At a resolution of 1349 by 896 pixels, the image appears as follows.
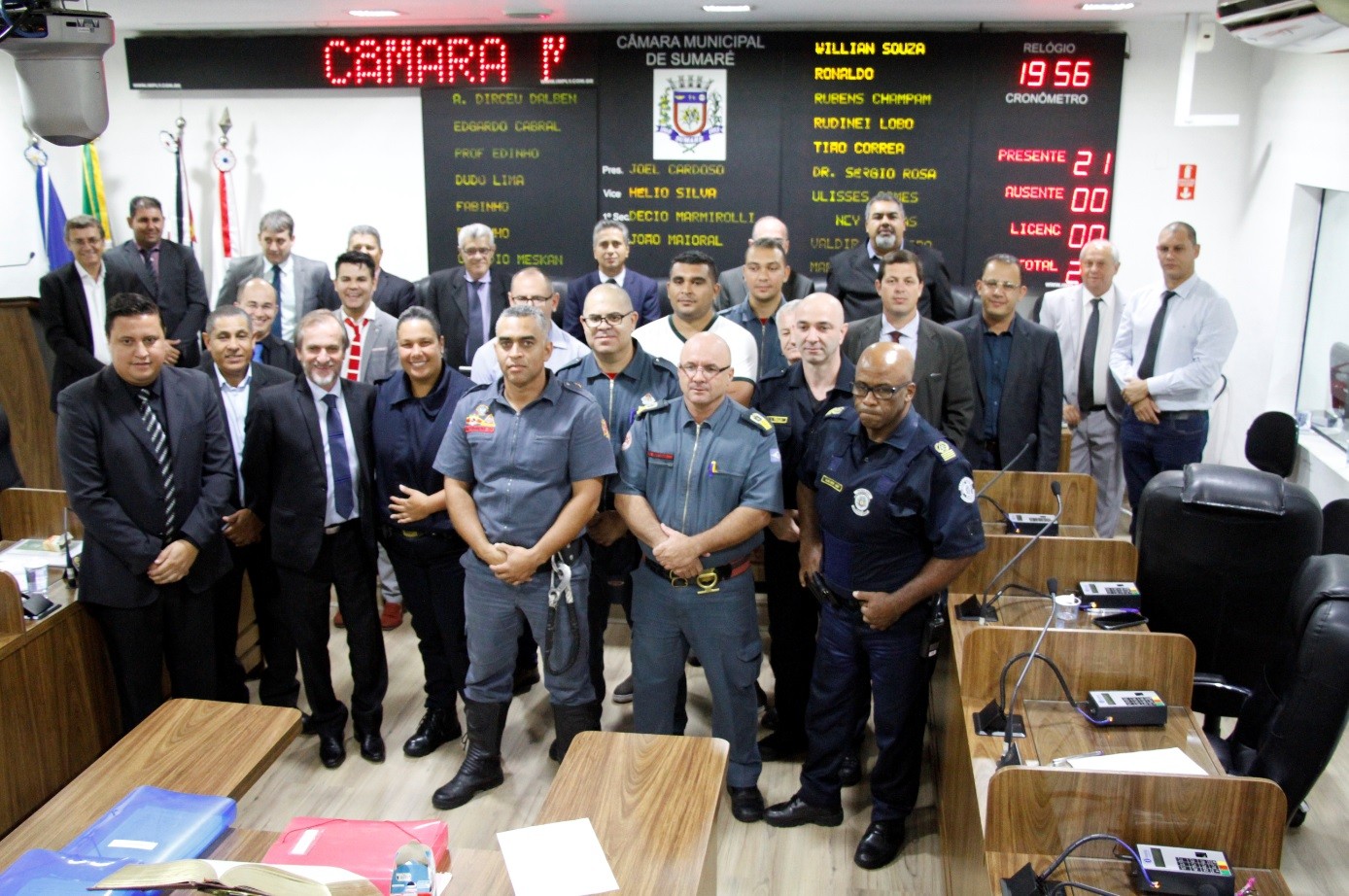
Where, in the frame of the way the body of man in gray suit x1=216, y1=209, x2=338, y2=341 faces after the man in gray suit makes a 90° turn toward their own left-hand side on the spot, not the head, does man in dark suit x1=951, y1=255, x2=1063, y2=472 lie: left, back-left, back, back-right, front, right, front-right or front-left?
front-right

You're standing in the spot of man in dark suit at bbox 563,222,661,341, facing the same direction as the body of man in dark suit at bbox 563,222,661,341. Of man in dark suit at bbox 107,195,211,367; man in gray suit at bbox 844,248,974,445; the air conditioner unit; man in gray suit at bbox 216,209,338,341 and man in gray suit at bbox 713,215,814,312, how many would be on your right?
2

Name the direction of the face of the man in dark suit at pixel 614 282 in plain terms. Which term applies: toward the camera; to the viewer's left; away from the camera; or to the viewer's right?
toward the camera

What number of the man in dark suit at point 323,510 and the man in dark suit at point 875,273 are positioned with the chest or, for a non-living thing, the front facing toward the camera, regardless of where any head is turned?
2

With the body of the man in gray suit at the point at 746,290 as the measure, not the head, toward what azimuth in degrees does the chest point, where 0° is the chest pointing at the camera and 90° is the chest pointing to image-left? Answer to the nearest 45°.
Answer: approximately 0°

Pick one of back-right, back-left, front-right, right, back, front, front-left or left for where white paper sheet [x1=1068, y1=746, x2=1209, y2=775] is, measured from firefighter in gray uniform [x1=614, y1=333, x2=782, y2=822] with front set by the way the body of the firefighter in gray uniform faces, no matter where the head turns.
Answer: front-left

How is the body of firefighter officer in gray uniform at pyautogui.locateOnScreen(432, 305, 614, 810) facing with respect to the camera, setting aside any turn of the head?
toward the camera

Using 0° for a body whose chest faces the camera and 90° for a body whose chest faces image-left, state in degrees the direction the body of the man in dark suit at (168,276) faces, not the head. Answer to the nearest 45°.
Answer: approximately 0°

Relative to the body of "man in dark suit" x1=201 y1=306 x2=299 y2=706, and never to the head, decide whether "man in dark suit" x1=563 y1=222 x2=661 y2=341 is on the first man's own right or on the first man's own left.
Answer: on the first man's own left

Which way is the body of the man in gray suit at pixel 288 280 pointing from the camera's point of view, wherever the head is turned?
toward the camera

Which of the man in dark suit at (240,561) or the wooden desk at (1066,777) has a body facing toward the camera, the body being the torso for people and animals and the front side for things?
the man in dark suit

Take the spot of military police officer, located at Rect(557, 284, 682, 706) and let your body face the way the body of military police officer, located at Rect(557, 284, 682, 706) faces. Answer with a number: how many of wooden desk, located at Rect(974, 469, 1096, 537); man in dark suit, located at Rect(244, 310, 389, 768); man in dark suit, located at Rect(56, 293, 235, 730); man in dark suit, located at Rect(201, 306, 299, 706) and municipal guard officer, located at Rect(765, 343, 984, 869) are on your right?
3

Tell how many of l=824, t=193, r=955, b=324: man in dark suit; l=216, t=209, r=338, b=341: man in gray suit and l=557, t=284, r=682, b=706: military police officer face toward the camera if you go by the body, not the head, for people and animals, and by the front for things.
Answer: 3

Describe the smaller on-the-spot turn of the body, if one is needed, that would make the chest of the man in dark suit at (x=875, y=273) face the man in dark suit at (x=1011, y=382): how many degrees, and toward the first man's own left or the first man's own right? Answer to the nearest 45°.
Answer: approximately 45° to the first man's own left

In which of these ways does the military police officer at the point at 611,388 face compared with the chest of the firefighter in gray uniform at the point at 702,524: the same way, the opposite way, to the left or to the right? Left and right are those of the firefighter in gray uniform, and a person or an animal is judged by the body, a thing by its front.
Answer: the same way

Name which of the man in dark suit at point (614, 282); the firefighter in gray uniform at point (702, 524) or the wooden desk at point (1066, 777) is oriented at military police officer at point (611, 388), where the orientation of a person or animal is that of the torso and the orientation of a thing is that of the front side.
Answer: the man in dark suit

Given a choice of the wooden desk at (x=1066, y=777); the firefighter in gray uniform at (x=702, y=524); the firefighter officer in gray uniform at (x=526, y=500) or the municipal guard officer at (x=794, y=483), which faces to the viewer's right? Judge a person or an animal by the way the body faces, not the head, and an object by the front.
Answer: the wooden desk

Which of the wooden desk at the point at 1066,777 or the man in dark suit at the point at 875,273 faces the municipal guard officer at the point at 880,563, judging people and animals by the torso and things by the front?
the man in dark suit

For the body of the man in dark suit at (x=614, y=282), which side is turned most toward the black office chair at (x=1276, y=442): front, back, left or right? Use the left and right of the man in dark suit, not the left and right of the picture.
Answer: left

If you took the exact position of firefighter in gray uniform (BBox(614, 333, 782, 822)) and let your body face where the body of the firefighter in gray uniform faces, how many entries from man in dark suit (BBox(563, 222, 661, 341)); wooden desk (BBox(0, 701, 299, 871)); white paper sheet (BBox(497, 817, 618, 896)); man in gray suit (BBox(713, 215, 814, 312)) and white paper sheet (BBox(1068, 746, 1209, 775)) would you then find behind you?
2

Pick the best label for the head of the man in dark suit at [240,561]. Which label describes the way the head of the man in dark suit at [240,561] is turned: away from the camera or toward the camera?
toward the camera
